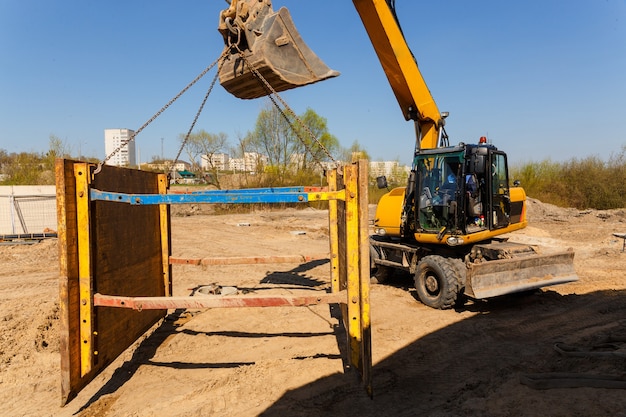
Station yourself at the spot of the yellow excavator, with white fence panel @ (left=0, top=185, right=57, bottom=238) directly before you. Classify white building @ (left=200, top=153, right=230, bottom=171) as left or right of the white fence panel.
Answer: right

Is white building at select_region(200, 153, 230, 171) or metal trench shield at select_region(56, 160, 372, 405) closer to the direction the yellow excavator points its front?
the metal trench shield

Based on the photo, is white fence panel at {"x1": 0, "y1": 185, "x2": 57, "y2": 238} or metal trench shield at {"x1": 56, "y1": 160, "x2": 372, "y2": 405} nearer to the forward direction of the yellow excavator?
the metal trench shield

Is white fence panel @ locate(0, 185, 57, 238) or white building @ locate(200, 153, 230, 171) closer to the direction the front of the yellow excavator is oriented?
the white fence panel

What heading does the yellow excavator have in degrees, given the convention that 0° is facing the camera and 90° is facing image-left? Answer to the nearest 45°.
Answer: approximately 45°

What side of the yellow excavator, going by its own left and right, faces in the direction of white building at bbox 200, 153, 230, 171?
right

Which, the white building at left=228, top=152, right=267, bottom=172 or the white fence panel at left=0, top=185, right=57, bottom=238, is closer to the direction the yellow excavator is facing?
the white fence panel

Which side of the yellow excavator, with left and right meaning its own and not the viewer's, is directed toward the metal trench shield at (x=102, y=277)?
front

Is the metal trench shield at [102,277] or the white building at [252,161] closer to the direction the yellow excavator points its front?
the metal trench shield

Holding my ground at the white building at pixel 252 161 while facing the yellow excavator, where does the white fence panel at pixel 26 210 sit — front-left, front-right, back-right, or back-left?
front-right

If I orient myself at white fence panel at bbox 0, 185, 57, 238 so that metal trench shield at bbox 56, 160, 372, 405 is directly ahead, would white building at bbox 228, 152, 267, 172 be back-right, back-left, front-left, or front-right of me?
back-left
